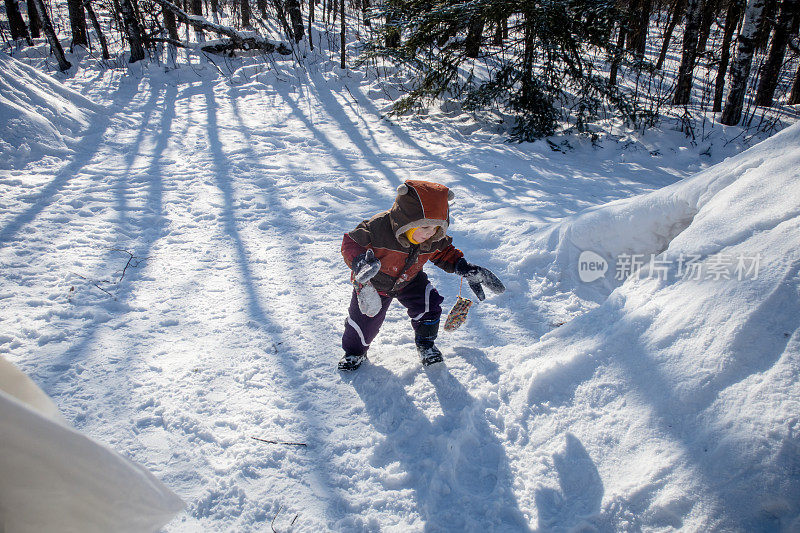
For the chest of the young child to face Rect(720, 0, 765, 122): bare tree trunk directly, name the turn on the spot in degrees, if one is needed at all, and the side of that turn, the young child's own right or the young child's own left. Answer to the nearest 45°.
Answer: approximately 90° to the young child's own left

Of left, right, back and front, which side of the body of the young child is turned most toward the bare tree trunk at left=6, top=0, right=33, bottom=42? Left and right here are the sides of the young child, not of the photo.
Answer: back

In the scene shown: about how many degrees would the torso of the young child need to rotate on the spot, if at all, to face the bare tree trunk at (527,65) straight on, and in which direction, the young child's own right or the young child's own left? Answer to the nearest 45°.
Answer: approximately 135° to the young child's own left

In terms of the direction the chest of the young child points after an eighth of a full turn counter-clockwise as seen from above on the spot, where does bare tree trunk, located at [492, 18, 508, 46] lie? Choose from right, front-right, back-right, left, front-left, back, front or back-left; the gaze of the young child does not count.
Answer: left

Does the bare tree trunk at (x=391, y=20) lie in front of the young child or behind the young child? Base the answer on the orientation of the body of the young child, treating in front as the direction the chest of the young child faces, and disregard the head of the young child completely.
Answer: behind

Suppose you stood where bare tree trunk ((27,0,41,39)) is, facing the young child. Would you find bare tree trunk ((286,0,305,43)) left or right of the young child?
left

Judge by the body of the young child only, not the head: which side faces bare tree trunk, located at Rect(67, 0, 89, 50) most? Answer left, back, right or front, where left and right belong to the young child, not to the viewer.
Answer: back

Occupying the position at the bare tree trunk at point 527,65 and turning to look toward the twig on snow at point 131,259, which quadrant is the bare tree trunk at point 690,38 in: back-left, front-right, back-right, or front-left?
back-left

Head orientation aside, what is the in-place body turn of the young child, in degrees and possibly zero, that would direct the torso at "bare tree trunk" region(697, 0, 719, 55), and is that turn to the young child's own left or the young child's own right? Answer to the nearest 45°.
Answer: approximately 90° to the young child's own left

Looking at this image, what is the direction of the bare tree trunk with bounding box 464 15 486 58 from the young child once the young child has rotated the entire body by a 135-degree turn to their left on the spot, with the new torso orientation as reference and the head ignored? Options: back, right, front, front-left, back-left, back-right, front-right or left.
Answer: front

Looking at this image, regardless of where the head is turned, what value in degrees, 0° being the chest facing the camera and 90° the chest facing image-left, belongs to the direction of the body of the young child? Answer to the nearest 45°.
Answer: approximately 315°

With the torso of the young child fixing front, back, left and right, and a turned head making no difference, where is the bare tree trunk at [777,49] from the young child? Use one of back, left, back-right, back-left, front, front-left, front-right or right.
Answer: left

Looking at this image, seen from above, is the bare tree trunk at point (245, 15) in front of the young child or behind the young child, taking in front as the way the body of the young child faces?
behind

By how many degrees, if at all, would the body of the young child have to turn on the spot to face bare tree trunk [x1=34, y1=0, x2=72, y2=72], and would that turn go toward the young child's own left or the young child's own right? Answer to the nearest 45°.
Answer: approximately 180°

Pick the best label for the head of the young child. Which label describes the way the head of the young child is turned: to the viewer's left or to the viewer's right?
to the viewer's right

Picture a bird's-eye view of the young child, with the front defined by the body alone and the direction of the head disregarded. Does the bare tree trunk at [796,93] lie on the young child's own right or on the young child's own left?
on the young child's own left
